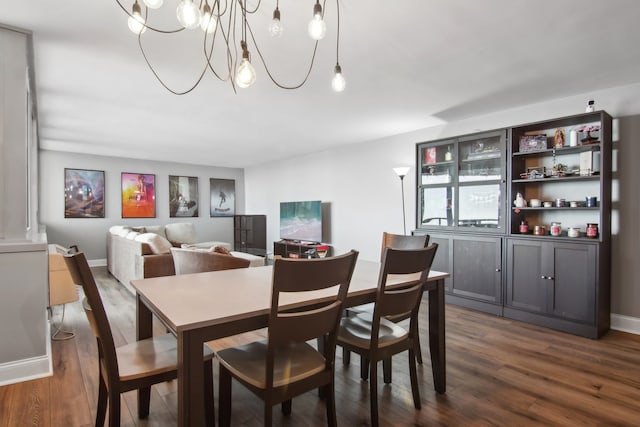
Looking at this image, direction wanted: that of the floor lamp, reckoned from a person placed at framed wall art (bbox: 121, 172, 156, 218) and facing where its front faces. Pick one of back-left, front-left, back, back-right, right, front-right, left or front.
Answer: front-left

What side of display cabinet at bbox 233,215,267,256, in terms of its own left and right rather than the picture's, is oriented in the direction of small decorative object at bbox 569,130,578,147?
left

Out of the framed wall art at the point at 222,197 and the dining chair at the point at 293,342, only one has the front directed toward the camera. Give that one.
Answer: the framed wall art

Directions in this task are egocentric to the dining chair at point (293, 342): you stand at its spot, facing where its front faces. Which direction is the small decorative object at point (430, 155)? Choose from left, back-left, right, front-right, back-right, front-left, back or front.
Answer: right

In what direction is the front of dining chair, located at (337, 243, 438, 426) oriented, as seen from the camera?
facing away from the viewer and to the left of the viewer

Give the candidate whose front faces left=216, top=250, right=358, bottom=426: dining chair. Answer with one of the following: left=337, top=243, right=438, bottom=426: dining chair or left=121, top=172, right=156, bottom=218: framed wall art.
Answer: the framed wall art

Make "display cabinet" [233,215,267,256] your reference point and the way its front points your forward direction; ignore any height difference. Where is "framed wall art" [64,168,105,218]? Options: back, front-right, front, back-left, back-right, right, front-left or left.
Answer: front-right

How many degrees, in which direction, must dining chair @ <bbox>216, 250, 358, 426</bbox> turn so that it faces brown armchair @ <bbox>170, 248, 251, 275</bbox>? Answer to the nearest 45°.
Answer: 0° — it already faces it

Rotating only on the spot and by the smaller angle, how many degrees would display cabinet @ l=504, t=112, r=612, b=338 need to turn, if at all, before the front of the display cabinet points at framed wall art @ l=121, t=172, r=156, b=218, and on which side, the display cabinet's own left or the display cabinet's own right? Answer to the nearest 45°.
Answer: approximately 45° to the display cabinet's own right

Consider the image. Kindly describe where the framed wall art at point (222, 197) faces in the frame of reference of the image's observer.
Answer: facing the viewer

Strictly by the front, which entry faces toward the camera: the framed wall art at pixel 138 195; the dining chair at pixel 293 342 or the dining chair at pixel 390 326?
the framed wall art

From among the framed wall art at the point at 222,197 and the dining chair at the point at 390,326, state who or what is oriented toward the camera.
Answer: the framed wall art

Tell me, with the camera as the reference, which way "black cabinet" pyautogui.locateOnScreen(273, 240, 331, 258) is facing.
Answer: facing the viewer and to the left of the viewer

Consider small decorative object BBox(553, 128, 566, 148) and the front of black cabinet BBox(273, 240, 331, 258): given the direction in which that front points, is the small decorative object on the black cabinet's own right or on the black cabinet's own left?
on the black cabinet's own left
